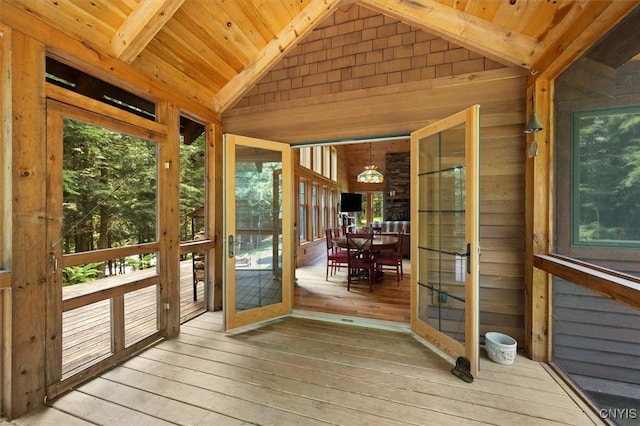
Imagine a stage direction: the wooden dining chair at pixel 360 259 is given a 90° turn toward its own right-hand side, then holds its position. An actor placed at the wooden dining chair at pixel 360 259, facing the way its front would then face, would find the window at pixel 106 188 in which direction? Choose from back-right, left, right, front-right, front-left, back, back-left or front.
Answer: back-right

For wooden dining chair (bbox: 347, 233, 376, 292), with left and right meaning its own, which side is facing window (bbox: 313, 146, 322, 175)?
front

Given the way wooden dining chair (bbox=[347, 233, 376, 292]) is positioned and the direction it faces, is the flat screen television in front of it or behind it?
in front

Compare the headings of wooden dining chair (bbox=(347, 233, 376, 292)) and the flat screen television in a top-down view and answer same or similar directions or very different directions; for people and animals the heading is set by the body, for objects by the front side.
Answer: very different directions

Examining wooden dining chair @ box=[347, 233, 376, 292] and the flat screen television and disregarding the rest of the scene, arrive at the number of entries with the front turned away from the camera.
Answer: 1

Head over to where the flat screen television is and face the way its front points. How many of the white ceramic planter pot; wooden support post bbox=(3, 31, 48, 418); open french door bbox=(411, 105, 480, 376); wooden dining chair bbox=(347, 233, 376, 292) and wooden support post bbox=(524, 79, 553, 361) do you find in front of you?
5

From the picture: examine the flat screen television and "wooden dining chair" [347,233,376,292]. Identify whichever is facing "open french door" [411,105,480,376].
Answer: the flat screen television

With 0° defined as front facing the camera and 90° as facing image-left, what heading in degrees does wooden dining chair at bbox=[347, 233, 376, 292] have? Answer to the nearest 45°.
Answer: approximately 180°

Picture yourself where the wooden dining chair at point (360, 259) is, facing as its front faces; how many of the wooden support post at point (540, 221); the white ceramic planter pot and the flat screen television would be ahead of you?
1

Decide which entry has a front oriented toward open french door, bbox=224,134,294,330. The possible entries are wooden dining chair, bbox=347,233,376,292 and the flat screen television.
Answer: the flat screen television

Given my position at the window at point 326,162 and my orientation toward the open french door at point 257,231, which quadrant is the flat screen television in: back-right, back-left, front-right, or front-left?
back-left

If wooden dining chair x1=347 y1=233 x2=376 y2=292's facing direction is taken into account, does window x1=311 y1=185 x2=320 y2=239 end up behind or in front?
in front

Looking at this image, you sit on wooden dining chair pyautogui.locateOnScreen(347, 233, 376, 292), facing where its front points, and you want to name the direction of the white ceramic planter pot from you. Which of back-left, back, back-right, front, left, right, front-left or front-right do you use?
back-right

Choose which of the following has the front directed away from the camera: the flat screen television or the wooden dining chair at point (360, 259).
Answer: the wooden dining chair

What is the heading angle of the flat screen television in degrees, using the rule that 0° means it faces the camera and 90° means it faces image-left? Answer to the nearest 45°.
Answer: approximately 0°

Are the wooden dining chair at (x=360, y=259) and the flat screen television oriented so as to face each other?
yes
